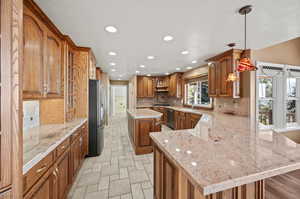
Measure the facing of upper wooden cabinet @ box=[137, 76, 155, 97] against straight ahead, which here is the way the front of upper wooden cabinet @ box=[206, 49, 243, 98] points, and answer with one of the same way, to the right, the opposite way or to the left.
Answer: to the left

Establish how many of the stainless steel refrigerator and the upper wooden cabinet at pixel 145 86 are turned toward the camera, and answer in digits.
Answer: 1

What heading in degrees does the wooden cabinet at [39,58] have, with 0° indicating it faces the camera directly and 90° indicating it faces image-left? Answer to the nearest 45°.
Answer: approximately 315°

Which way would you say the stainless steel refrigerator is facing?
to the viewer's right

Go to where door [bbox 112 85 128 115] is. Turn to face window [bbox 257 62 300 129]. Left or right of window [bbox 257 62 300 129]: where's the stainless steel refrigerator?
right

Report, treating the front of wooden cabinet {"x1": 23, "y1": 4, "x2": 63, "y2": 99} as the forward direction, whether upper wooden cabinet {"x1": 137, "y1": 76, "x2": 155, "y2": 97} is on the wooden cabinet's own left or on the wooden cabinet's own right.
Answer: on the wooden cabinet's own left

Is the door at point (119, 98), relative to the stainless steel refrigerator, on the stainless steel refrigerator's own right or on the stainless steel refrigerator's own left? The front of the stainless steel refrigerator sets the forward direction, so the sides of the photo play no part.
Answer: on the stainless steel refrigerator's own left

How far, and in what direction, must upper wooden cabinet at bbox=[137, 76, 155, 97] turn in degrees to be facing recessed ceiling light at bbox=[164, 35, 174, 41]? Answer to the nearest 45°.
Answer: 0° — it already faces it

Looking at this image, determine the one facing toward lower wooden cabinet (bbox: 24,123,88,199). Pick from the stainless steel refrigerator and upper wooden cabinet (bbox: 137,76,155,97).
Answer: the upper wooden cabinet

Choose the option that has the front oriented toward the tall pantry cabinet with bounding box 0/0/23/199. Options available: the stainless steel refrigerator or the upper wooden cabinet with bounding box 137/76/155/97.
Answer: the upper wooden cabinet

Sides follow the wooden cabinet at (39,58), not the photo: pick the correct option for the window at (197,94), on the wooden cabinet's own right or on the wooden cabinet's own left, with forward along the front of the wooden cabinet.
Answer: on the wooden cabinet's own left
